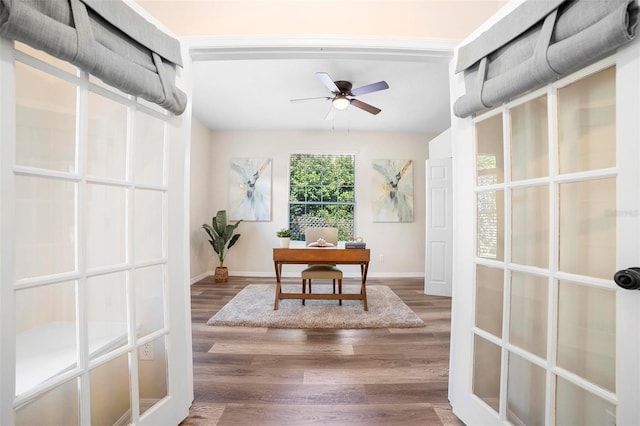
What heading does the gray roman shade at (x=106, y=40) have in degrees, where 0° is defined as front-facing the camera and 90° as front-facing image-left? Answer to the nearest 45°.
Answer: approximately 315°

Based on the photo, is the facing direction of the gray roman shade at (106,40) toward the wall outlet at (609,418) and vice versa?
yes

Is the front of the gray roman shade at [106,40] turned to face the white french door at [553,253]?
yes

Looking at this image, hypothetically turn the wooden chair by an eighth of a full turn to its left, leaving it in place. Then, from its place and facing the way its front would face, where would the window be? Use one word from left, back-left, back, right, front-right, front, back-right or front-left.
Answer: back-left

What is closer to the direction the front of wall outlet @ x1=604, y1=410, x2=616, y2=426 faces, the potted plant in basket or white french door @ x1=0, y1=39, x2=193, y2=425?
the white french door

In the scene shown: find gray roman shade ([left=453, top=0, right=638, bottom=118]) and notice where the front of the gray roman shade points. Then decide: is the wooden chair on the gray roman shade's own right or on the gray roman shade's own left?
on the gray roman shade's own right

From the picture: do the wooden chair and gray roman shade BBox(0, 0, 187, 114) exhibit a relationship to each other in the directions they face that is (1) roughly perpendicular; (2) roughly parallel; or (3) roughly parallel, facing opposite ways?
roughly perpendicular

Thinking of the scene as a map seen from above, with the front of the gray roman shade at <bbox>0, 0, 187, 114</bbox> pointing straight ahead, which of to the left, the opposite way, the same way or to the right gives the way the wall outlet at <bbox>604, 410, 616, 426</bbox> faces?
the opposite way

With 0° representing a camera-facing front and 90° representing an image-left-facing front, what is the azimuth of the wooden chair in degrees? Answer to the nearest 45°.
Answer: approximately 0°
